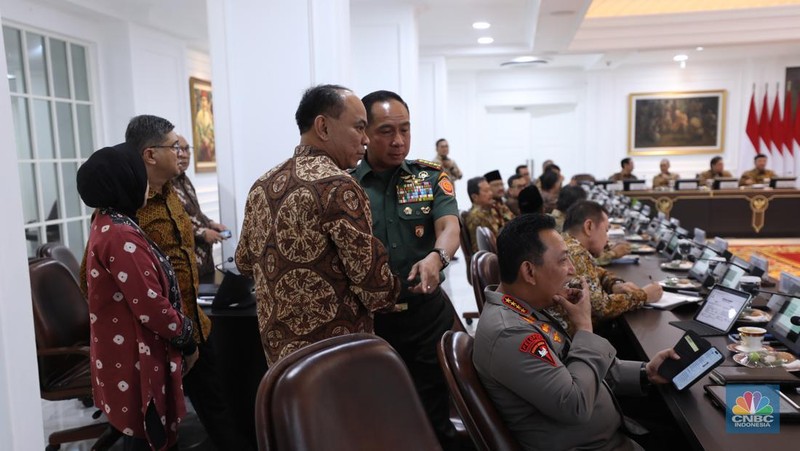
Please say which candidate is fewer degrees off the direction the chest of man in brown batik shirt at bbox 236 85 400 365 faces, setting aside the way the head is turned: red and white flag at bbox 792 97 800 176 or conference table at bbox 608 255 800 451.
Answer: the red and white flag

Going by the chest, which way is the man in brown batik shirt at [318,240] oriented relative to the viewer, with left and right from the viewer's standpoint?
facing away from the viewer and to the right of the viewer

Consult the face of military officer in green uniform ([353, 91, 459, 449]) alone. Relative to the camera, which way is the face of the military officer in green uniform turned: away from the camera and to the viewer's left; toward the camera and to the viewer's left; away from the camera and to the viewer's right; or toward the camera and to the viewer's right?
toward the camera and to the viewer's left

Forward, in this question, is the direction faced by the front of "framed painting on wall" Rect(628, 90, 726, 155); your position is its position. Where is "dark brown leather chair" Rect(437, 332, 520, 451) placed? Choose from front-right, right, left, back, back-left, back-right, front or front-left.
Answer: front

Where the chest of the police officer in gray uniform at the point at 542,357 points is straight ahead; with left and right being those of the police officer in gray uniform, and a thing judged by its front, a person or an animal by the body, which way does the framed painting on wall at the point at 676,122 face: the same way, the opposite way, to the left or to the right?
to the right

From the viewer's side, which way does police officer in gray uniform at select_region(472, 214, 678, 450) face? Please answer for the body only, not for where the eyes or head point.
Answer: to the viewer's right

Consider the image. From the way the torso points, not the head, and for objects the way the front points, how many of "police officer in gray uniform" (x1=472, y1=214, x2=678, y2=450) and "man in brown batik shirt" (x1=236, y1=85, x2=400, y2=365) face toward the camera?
0

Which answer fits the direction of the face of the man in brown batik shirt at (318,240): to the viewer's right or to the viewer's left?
to the viewer's right

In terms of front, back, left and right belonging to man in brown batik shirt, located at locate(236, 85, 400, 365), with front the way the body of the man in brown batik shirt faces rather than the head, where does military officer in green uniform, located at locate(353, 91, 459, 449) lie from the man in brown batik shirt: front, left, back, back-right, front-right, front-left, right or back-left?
front

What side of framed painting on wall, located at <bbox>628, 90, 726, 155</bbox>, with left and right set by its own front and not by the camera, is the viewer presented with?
front

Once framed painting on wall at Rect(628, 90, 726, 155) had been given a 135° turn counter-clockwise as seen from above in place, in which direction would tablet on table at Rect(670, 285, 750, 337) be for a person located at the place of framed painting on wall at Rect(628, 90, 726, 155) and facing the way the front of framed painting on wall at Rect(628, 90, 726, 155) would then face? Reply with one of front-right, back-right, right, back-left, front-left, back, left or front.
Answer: back-right

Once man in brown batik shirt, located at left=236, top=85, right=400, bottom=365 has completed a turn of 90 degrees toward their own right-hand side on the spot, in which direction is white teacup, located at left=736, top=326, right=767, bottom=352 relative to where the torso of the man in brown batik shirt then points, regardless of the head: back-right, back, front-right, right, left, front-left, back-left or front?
front-left

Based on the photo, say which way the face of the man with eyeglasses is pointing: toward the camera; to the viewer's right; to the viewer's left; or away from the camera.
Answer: to the viewer's right

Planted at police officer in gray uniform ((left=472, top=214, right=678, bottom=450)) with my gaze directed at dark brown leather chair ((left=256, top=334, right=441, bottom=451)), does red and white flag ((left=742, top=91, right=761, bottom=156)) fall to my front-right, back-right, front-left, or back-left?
back-right

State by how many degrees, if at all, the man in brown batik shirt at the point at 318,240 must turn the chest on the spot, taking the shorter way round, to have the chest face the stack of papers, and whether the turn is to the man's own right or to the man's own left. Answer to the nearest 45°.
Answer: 0° — they already face it

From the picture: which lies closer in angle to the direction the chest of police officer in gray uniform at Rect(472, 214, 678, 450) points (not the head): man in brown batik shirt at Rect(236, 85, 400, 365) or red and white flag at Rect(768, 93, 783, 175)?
the red and white flag

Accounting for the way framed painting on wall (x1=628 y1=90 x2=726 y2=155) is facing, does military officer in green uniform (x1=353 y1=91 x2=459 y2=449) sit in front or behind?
in front

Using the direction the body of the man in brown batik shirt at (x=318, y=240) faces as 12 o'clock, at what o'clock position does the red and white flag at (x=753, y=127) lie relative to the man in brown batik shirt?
The red and white flag is roughly at 12 o'clock from the man in brown batik shirt.
